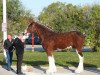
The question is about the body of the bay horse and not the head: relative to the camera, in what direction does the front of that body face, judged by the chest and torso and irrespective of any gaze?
to the viewer's left

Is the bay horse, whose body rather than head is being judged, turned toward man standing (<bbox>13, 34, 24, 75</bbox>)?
yes

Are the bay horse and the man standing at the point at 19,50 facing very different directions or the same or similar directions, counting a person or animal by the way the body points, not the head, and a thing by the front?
very different directions
